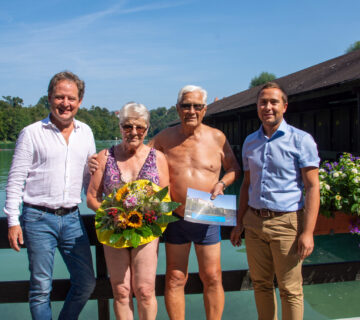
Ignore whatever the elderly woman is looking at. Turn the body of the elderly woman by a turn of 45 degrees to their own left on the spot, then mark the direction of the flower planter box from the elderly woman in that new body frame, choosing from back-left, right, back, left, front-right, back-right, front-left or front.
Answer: front-left

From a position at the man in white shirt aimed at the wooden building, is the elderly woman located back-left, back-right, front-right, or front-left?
front-right

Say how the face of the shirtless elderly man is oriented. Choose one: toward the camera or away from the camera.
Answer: toward the camera

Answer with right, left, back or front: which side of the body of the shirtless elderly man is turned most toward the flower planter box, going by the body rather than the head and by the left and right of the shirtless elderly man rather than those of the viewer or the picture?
left

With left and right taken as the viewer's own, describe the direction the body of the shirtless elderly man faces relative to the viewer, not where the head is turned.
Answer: facing the viewer

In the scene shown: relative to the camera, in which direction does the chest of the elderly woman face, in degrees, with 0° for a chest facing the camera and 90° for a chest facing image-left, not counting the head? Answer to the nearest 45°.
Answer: approximately 0°

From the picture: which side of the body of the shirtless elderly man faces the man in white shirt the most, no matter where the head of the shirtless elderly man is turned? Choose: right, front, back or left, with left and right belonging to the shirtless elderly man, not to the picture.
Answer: right

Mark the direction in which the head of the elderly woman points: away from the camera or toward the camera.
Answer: toward the camera

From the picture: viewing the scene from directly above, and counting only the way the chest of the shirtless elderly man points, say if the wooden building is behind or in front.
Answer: behind
